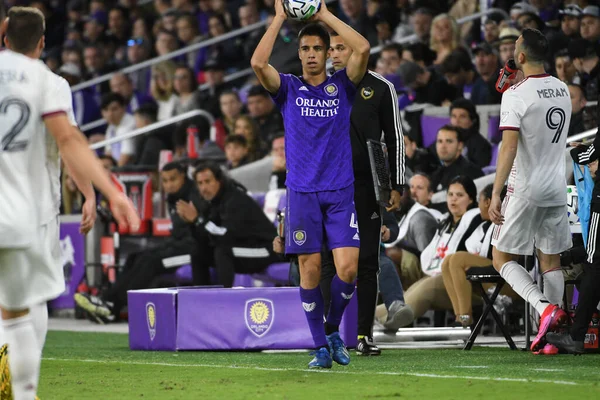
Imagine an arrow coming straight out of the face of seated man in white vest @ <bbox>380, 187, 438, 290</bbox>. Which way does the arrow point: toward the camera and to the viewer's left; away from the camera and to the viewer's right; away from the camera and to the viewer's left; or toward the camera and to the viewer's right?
toward the camera and to the viewer's left

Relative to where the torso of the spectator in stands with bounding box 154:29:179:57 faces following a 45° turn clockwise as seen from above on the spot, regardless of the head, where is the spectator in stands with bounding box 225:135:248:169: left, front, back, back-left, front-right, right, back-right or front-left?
left

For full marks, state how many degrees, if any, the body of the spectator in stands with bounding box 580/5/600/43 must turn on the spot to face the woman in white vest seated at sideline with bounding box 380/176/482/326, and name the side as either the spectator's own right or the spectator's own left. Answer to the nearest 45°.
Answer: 0° — they already face them

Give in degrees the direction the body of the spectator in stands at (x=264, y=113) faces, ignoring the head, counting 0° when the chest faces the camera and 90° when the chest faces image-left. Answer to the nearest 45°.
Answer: approximately 45°

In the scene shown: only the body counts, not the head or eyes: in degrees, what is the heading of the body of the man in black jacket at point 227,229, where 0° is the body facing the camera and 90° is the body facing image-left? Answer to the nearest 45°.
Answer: approximately 45°

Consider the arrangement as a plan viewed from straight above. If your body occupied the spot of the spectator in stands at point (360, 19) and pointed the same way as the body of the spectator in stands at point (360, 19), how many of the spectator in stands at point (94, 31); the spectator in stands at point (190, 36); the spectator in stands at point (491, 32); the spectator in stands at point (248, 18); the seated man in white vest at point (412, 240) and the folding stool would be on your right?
3

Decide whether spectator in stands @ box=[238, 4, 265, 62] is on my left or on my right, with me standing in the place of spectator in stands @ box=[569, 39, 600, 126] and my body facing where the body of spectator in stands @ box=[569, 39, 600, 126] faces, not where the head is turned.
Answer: on my right

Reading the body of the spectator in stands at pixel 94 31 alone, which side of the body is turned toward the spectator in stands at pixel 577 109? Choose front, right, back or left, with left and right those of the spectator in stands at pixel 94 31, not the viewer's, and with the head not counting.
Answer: left

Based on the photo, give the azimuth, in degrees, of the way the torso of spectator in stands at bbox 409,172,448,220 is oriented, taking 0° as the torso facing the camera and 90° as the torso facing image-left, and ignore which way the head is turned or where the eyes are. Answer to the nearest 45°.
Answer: approximately 45°

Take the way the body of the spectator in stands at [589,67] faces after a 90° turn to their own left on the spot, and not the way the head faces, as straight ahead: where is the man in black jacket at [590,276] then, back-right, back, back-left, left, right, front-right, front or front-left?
front-right

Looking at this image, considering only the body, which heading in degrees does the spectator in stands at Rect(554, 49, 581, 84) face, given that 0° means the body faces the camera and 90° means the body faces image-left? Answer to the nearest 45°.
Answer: approximately 45°

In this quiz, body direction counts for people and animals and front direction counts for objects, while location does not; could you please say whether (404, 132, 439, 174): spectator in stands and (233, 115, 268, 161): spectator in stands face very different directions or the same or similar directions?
same or similar directions

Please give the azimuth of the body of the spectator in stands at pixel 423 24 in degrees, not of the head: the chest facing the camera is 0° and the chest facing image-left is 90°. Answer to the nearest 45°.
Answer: approximately 45°

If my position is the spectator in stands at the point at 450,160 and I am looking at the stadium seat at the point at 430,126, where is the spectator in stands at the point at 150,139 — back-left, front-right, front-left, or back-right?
front-left

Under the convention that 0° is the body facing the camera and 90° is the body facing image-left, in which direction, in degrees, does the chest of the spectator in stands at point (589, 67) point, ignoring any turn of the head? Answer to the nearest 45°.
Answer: approximately 45°

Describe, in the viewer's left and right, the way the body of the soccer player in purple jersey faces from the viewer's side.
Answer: facing the viewer

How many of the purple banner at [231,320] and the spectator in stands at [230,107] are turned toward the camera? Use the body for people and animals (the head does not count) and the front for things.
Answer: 2

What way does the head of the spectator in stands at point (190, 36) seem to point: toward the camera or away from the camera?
toward the camera
